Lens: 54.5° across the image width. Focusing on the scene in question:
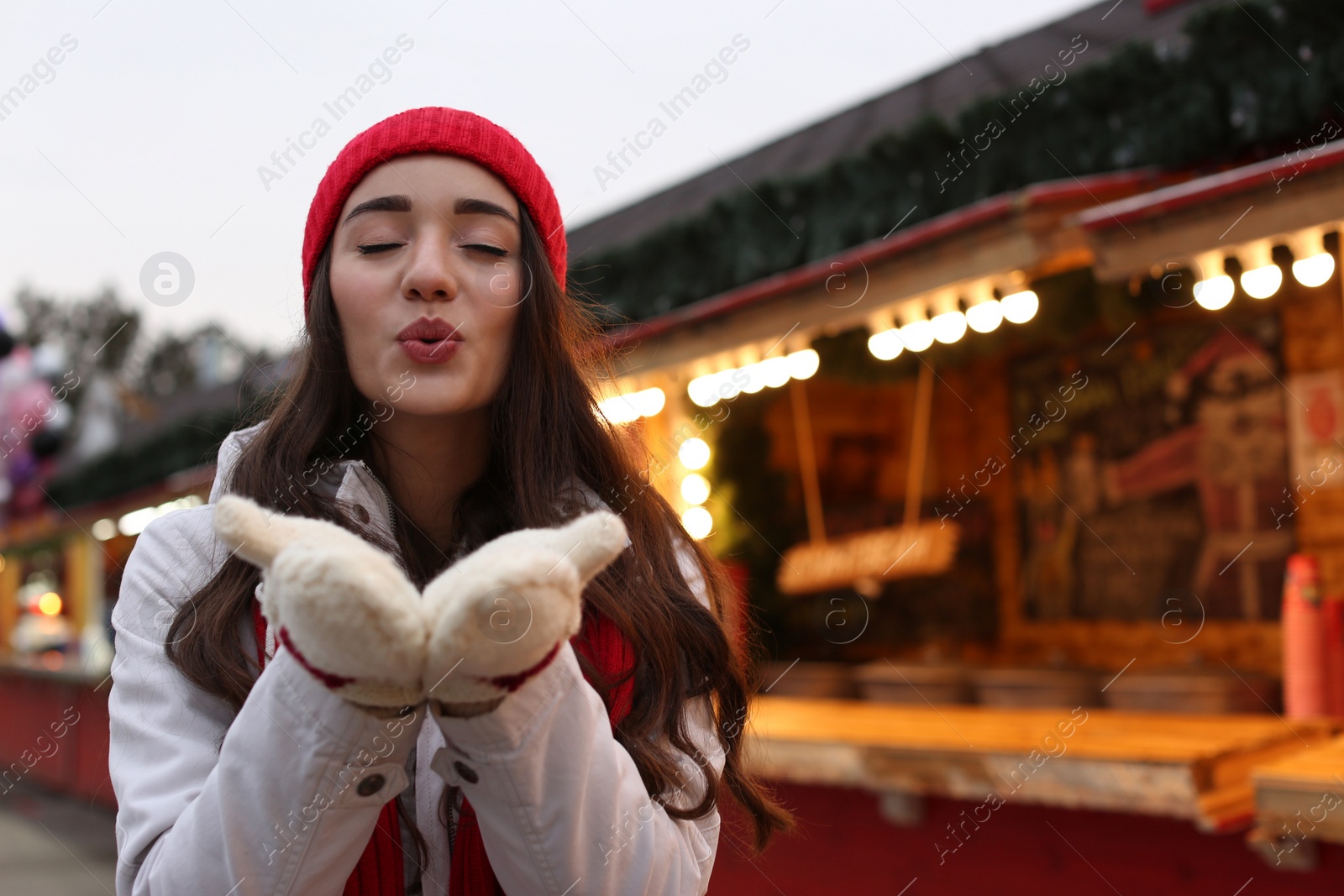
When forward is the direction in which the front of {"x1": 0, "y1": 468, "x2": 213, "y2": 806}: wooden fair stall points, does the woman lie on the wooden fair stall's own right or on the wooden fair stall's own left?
on the wooden fair stall's own left

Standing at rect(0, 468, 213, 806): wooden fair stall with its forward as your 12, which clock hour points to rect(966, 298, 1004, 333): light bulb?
The light bulb is roughly at 10 o'clock from the wooden fair stall.

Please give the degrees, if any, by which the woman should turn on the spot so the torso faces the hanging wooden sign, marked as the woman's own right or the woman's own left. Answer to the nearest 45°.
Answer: approximately 135° to the woman's own left

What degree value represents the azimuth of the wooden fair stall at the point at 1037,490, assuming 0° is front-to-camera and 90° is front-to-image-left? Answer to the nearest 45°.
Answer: approximately 45°

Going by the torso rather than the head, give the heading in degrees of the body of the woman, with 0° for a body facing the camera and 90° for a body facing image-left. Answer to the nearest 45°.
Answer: approximately 0°

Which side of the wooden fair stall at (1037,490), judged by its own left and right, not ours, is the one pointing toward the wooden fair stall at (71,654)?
right

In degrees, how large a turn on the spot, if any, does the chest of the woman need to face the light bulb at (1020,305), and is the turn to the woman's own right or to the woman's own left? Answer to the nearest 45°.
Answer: approximately 135° to the woman's own left

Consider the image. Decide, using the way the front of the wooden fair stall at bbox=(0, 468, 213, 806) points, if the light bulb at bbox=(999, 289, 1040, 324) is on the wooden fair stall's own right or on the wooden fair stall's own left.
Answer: on the wooden fair stall's own left
